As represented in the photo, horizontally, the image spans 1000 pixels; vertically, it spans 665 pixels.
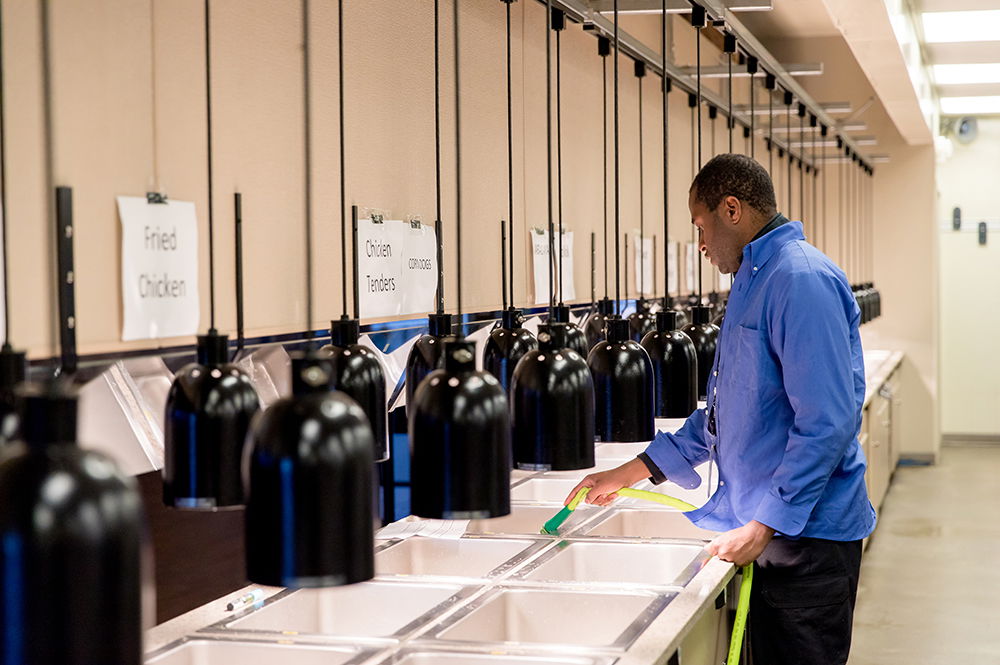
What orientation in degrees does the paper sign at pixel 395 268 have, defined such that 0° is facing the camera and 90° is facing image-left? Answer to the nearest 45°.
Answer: approximately 315°

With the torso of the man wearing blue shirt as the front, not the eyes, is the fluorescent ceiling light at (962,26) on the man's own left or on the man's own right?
on the man's own right

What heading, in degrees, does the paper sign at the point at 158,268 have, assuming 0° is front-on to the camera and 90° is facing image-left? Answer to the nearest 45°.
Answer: approximately 315°

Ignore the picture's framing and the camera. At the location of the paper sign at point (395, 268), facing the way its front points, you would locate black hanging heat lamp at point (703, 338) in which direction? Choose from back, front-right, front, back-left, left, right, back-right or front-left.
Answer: front-left

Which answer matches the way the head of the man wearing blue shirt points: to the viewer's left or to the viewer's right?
to the viewer's left

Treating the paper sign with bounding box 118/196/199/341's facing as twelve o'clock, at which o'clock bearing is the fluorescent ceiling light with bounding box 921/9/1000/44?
The fluorescent ceiling light is roughly at 9 o'clock from the paper sign.

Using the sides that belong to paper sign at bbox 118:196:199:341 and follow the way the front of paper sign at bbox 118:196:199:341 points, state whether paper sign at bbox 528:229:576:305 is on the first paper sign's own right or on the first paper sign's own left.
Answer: on the first paper sign's own left

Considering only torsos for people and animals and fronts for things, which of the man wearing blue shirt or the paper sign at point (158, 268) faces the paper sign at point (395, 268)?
the man wearing blue shirt

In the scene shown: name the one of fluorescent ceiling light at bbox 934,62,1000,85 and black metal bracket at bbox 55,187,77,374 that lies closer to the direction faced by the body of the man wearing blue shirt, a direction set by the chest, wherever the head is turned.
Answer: the black metal bracket

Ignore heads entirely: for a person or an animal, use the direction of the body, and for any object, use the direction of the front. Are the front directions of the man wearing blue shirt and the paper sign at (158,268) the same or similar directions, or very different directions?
very different directions

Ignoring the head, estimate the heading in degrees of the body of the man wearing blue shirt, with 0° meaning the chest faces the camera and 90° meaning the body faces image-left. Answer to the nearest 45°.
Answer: approximately 90°

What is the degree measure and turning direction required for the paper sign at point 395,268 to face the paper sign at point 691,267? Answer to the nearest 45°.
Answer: approximately 90° to its left

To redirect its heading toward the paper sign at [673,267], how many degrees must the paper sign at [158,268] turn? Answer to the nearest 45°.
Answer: approximately 90° to its left

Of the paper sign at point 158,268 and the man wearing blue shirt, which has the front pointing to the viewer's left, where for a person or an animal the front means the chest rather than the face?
the man wearing blue shirt
